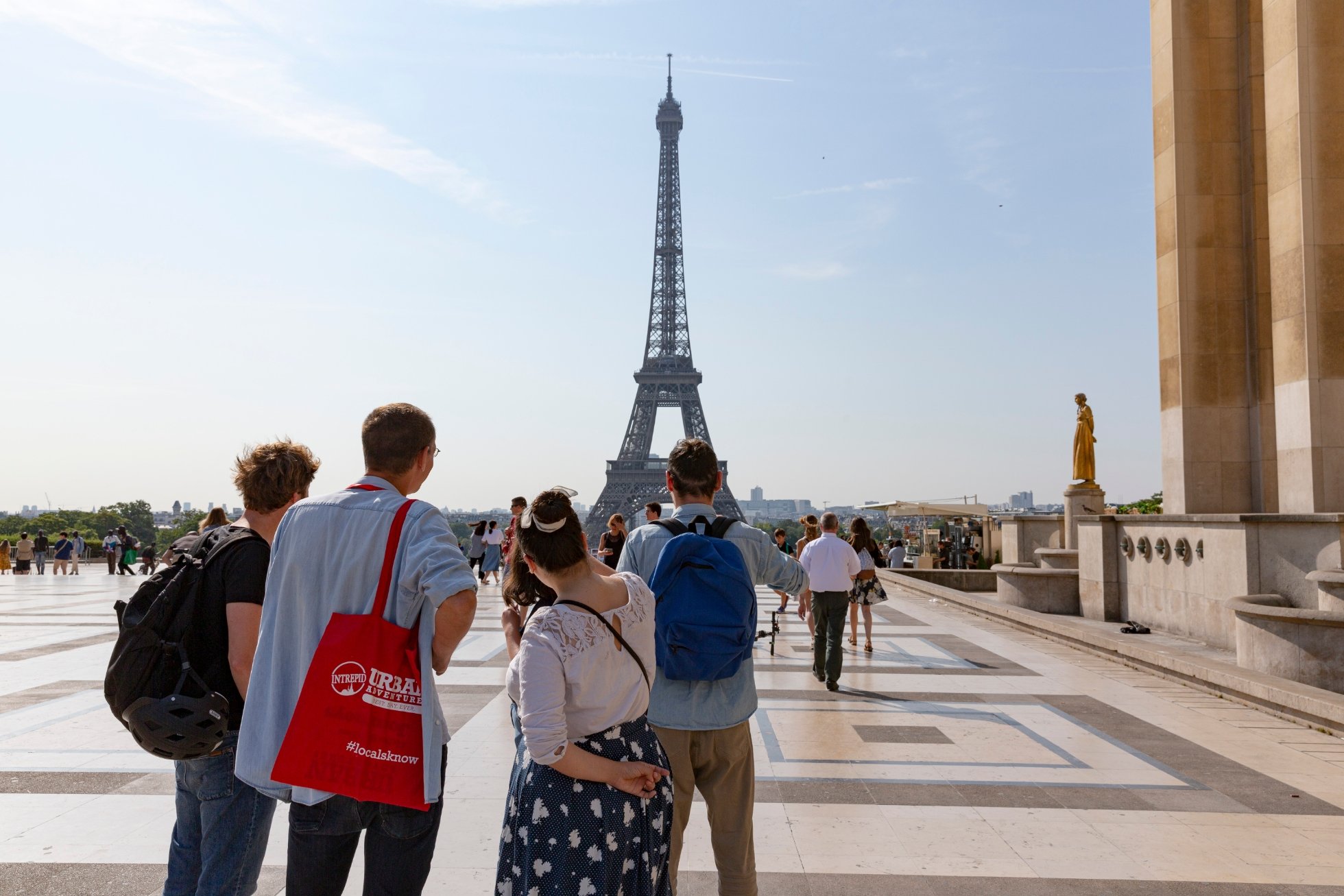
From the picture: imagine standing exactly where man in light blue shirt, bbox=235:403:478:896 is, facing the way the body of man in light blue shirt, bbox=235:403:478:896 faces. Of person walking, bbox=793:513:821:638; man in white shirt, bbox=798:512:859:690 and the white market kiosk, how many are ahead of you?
3

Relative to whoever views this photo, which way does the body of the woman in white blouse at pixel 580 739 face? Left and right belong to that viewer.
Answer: facing away from the viewer and to the left of the viewer

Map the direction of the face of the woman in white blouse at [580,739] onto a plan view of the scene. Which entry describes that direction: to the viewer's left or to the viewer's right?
to the viewer's left

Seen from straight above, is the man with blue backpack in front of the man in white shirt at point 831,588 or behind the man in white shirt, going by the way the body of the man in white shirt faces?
behind

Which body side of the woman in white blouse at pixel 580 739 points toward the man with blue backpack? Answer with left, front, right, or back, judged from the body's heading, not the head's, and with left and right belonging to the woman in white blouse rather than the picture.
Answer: right

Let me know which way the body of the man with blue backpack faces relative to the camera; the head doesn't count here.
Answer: away from the camera

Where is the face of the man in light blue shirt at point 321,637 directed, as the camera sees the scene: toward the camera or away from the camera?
away from the camera

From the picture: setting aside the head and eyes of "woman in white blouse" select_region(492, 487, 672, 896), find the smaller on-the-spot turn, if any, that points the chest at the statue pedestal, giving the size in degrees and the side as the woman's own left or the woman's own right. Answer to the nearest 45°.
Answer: approximately 90° to the woman's own right

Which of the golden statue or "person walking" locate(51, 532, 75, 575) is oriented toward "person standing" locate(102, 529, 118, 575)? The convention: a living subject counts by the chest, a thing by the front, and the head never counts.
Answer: the golden statue

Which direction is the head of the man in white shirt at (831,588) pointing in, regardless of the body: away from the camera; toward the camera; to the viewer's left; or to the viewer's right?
away from the camera

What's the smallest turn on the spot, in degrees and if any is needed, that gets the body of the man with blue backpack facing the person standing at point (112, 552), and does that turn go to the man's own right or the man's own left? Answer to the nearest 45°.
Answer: approximately 45° to the man's own left

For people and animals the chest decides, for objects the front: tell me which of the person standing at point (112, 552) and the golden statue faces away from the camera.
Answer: the person standing
